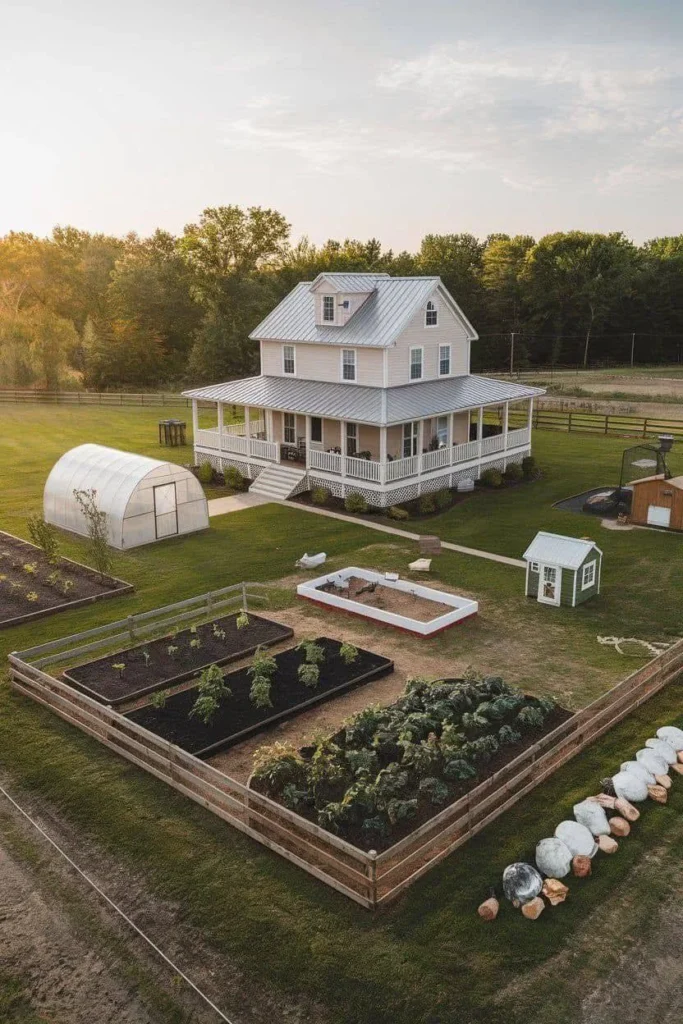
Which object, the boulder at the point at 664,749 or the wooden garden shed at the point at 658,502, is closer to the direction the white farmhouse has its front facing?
the boulder

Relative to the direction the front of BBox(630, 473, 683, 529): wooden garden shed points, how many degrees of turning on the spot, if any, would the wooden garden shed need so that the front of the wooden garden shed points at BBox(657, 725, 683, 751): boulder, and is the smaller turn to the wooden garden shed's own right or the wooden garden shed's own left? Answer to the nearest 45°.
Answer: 0° — it already faces it

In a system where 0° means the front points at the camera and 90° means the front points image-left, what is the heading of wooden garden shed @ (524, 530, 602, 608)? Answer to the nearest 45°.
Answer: approximately 45°

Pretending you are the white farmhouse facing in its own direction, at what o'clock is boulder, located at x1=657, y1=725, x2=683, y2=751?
The boulder is roughly at 10 o'clock from the white farmhouse.

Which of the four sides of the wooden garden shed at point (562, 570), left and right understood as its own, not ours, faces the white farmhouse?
right

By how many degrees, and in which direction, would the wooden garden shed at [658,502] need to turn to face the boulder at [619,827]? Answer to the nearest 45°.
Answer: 0° — it already faces it

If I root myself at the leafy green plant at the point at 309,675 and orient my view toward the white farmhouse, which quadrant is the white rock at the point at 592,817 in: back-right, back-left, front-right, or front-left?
back-right

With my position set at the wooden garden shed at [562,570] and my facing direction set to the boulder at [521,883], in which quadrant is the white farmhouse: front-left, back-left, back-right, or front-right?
back-right

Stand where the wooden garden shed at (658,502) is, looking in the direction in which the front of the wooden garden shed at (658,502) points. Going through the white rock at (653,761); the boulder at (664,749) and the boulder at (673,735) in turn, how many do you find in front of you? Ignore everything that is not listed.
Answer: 3
